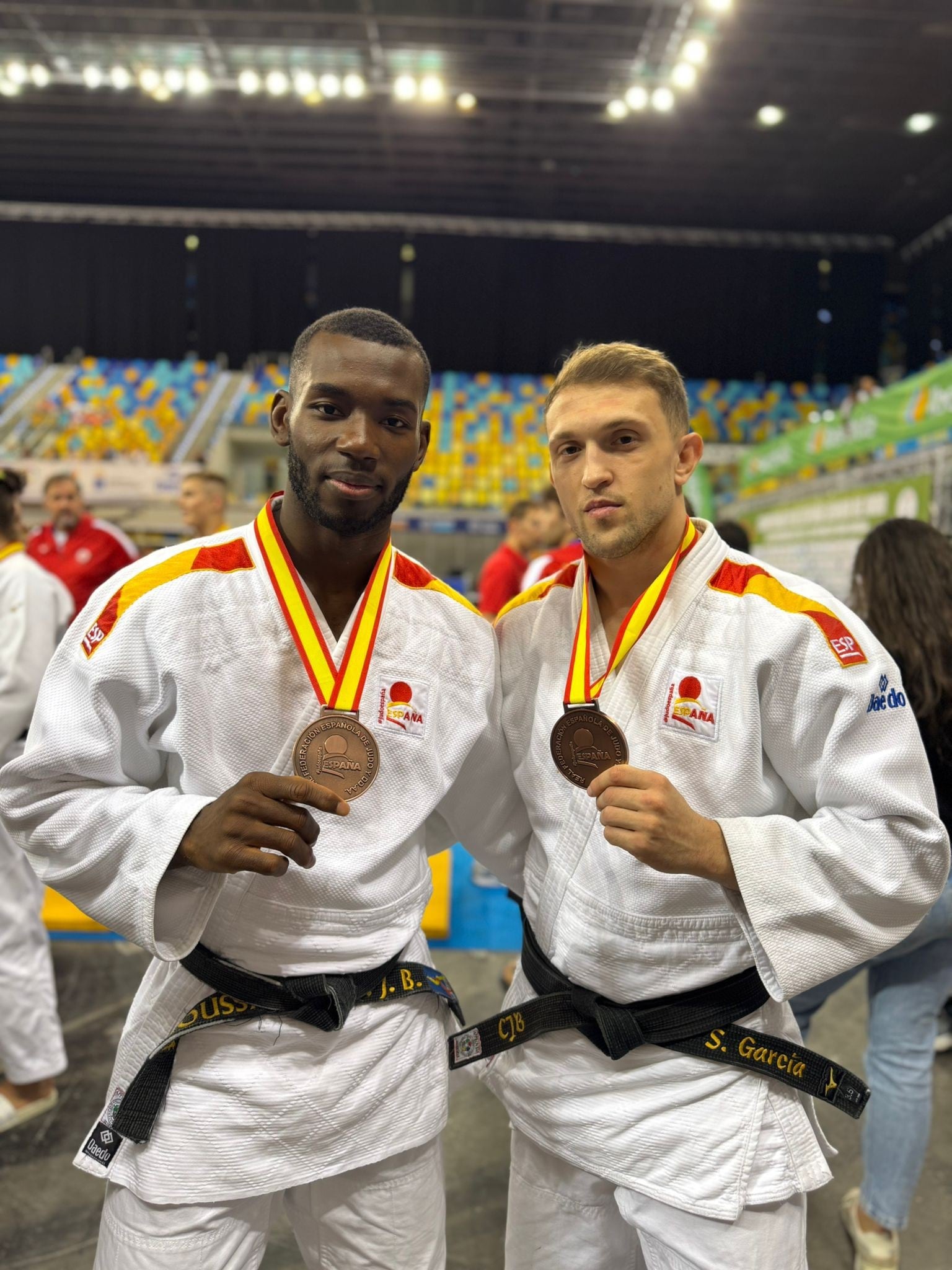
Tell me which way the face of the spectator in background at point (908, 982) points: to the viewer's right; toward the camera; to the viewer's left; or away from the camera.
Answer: away from the camera
